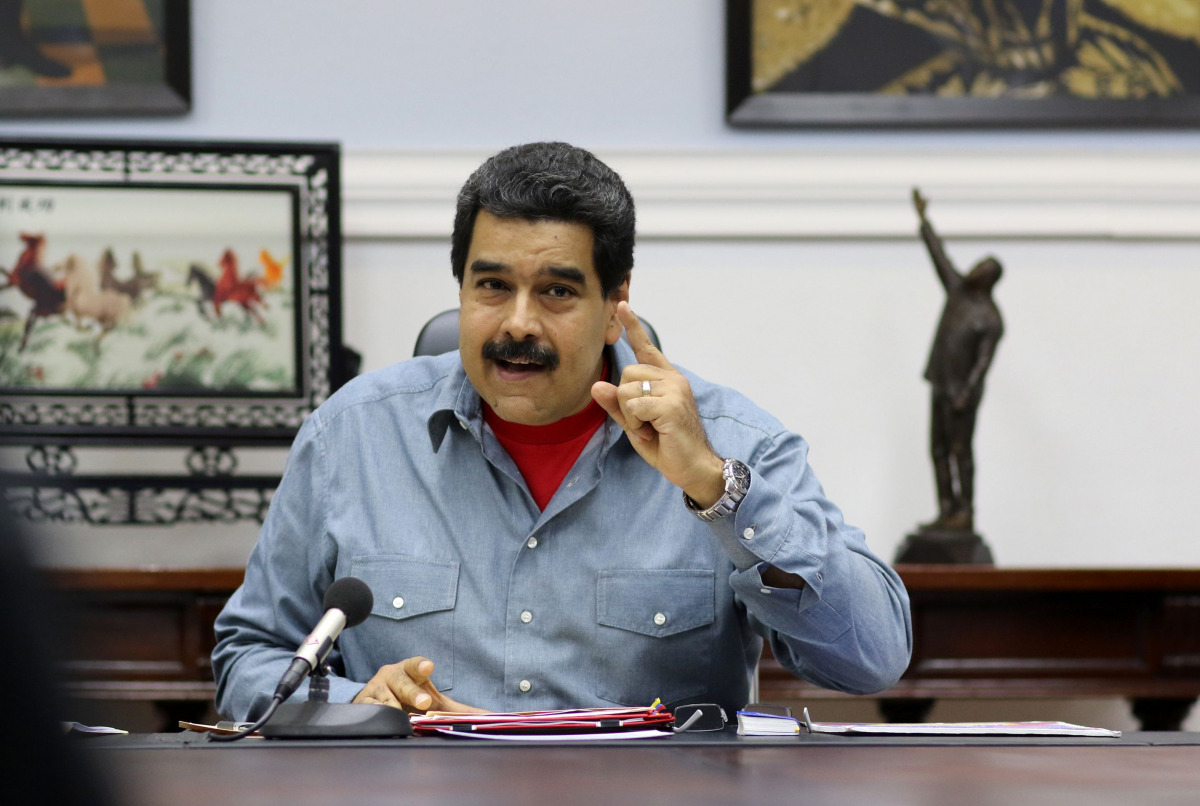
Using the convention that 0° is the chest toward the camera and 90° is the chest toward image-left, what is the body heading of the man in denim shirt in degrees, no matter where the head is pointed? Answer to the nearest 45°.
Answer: approximately 0°

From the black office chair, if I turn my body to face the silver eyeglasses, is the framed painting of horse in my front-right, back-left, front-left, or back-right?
back-right

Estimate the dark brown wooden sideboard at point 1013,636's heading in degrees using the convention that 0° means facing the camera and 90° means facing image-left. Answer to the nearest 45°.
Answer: approximately 0°
